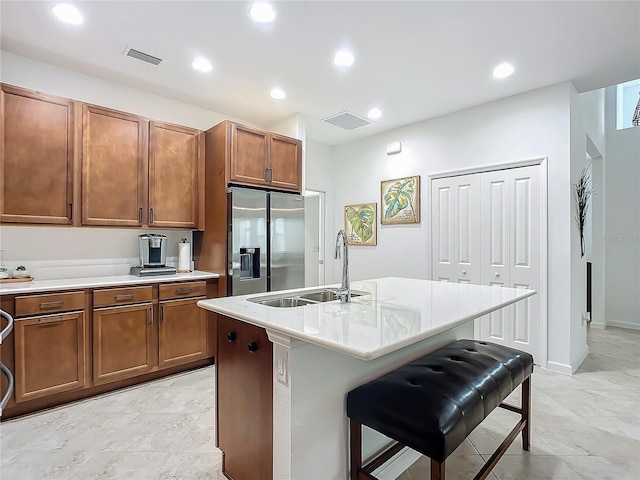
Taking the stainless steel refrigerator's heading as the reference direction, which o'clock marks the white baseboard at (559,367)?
The white baseboard is roughly at 11 o'clock from the stainless steel refrigerator.

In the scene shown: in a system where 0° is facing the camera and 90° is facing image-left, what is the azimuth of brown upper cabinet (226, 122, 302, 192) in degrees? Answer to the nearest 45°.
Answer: approximately 315°

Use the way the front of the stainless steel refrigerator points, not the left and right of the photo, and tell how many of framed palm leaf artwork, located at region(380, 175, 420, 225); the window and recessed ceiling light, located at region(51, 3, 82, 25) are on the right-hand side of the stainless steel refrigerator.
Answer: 1

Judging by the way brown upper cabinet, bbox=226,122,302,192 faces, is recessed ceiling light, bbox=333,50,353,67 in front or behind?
in front

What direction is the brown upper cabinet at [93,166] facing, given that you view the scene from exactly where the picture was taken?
facing the viewer and to the right of the viewer

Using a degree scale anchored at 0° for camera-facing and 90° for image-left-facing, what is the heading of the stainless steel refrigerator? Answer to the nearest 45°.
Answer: approximately 315°

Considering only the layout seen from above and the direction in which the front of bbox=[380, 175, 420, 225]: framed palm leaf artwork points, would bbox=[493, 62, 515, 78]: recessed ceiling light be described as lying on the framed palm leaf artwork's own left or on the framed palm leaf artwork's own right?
on the framed palm leaf artwork's own left

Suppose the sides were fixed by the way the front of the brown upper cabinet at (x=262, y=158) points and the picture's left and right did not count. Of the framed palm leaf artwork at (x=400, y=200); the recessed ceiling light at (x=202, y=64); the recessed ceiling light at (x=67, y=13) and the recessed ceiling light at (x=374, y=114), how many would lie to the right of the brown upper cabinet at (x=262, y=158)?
2

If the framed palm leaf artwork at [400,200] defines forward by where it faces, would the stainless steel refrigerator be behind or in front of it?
in front

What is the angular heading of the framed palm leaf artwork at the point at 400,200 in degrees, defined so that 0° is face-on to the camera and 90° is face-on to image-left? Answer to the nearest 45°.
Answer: approximately 45°

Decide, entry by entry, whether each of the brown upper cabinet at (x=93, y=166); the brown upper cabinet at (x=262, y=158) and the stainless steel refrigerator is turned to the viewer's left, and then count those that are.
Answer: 0

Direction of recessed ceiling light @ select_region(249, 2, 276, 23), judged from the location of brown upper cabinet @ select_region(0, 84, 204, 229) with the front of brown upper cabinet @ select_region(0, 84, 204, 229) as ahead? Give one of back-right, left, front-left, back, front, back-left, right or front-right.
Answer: front

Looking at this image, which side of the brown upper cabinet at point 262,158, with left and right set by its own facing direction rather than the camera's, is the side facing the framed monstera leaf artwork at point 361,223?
left
